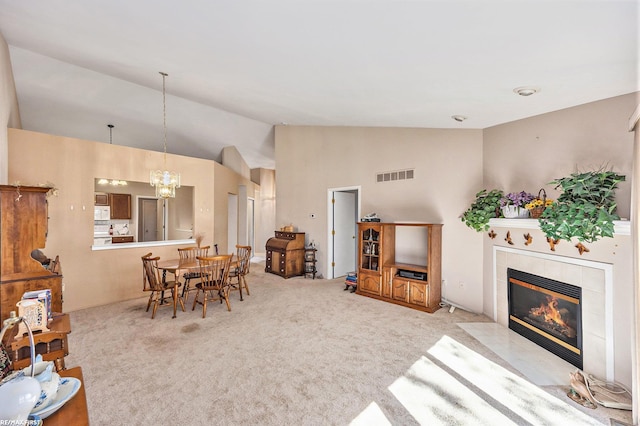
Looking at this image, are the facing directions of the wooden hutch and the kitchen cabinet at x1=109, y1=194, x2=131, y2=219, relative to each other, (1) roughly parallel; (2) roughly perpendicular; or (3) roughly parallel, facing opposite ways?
roughly perpendicular

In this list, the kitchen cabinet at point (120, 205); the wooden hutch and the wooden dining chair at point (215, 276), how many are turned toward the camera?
1

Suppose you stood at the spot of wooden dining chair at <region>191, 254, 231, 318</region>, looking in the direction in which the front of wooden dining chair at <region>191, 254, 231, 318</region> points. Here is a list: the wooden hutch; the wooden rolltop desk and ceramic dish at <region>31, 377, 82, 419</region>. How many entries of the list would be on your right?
1

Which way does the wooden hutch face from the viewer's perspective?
to the viewer's right

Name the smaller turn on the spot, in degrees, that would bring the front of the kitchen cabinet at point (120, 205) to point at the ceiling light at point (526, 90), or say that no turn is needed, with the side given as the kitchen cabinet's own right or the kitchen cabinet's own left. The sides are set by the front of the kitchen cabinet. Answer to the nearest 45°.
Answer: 0° — it already faces it

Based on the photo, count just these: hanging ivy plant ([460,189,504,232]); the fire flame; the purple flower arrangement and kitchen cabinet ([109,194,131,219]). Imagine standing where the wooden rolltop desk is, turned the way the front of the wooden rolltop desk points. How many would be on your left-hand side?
3

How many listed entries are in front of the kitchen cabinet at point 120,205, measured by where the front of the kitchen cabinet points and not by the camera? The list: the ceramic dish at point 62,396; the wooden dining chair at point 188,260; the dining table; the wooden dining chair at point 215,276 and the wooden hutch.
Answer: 5

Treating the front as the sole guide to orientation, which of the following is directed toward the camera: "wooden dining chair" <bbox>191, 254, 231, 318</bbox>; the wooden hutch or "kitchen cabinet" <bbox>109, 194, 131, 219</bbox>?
the kitchen cabinet

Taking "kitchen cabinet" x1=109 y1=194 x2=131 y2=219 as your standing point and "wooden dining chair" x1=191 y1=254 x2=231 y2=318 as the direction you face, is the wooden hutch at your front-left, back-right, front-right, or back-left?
front-right

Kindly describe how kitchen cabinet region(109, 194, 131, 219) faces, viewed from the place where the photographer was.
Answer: facing the viewer

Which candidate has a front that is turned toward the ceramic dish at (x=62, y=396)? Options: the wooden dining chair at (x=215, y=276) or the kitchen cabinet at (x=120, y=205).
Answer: the kitchen cabinet

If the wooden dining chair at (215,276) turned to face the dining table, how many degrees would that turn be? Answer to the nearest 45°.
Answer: approximately 45° to its left

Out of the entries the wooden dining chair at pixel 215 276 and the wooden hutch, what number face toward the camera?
0

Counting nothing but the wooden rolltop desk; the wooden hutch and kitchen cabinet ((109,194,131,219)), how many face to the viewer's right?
1

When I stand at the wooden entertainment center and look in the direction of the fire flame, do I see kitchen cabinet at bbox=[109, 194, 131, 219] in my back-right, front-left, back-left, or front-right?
back-right

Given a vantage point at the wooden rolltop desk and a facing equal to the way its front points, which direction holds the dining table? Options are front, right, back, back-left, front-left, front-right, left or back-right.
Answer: front

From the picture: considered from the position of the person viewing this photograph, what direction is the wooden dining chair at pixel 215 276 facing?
facing away from the viewer and to the left of the viewer
